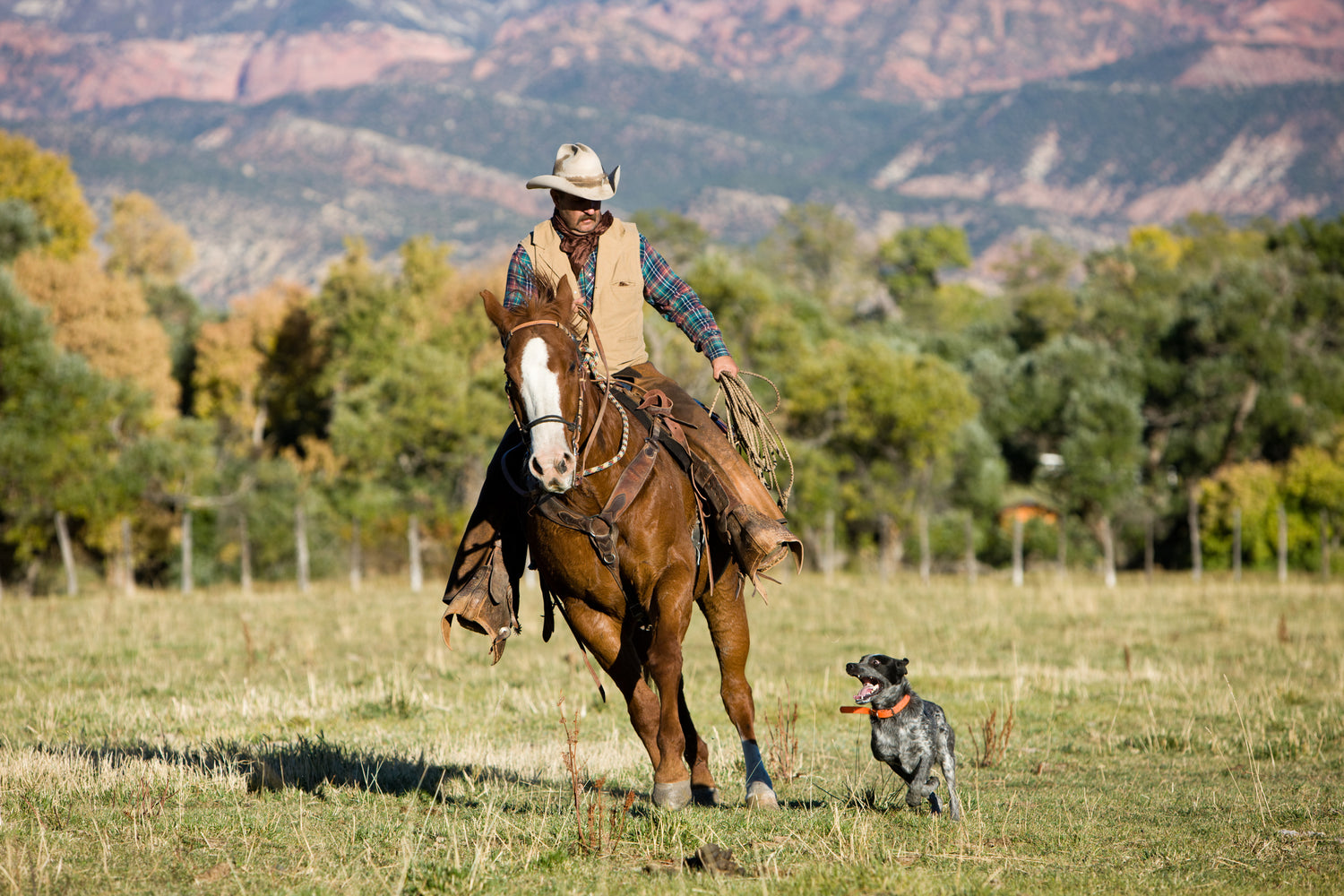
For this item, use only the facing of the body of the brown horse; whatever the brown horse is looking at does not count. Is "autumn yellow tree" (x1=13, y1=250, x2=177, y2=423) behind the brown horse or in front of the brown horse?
behind

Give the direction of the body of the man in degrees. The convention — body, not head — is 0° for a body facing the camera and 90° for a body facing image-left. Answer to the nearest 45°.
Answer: approximately 0°

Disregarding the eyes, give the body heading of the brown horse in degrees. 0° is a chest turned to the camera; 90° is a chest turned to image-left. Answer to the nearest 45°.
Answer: approximately 0°

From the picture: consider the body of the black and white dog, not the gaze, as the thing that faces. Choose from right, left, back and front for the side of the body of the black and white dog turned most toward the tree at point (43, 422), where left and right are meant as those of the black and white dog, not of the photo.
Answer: right
